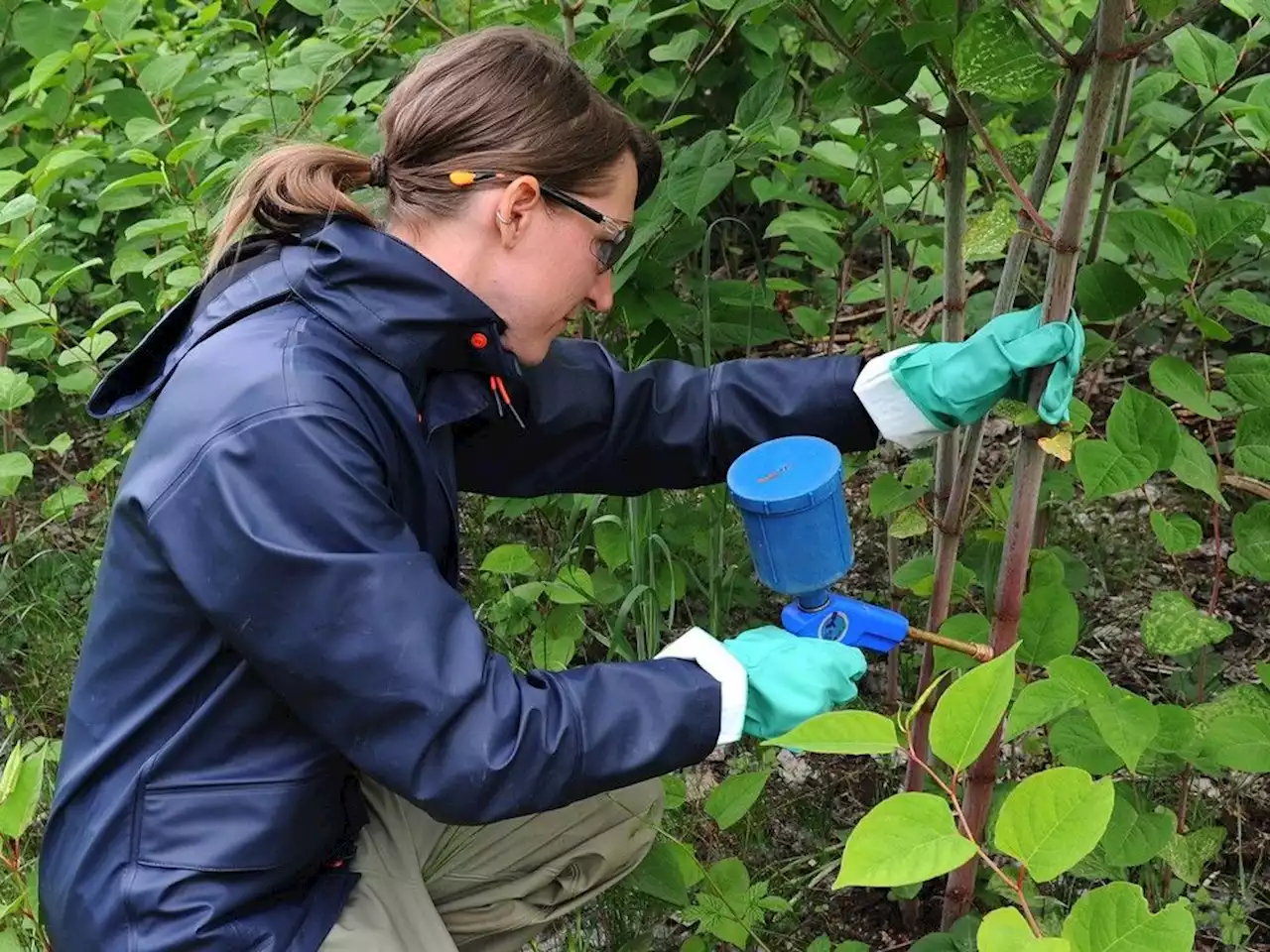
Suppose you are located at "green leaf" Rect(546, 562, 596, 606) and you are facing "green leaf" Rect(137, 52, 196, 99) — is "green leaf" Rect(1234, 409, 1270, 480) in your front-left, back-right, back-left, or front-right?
back-right

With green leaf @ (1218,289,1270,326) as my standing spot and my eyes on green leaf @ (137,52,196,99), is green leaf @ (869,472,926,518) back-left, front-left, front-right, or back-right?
front-left

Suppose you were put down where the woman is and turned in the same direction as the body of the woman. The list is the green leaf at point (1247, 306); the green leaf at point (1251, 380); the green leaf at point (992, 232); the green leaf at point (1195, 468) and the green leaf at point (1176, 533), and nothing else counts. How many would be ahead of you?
5

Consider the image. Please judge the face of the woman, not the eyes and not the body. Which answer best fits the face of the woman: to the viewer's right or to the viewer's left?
to the viewer's right

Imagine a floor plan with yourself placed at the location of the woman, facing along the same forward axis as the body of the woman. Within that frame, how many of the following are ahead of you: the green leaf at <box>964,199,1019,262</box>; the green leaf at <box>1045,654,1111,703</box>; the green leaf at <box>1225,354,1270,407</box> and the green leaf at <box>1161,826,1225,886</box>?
4

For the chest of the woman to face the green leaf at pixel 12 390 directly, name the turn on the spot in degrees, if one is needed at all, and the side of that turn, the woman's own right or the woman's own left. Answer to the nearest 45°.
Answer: approximately 135° to the woman's own left

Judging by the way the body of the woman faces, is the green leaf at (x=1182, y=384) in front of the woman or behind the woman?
in front

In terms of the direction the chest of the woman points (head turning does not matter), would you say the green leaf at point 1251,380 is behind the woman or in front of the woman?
in front

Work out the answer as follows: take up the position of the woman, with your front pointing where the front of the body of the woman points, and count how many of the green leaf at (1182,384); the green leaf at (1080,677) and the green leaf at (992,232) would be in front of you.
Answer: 3

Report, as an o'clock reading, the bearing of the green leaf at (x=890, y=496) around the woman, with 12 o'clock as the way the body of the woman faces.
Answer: The green leaf is roughly at 11 o'clock from the woman.

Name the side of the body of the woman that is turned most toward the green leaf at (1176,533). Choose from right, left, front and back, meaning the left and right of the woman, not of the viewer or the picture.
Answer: front

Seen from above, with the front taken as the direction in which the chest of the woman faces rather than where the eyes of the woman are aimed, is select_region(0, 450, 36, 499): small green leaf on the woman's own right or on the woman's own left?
on the woman's own left

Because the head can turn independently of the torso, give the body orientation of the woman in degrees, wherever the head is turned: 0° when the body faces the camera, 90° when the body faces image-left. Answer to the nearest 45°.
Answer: approximately 270°

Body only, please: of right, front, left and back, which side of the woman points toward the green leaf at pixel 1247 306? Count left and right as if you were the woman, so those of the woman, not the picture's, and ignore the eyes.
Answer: front
